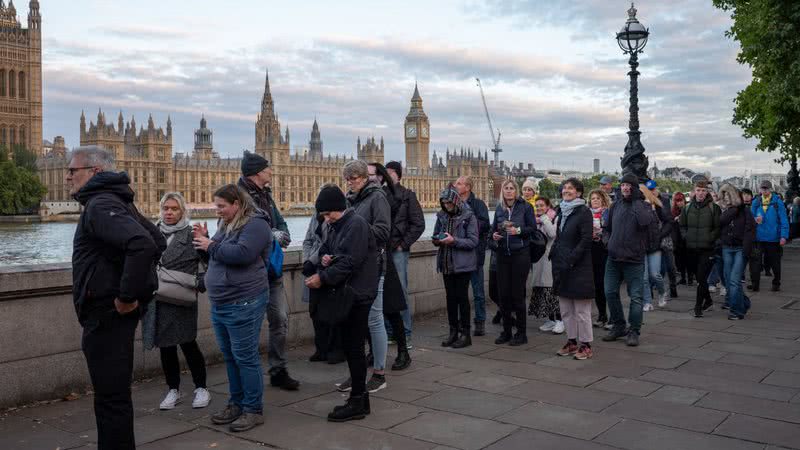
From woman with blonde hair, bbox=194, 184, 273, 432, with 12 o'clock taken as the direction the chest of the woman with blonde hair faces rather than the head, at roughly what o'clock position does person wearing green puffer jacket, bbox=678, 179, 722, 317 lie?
The person wearing green puffer jacket is roughly at 5 o'clock from the woman with blonde hair.

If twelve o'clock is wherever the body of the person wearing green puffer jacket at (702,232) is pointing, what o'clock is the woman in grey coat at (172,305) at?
The woman in grey coat is roughly at 1 o'clock from the person wearing green puffer jacket.

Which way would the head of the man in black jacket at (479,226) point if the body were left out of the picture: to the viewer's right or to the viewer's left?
to the viewer's left

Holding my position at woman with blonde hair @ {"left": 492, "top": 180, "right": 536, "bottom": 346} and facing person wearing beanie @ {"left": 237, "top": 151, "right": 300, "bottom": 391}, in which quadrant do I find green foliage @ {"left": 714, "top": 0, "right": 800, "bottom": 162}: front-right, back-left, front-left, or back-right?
back-right

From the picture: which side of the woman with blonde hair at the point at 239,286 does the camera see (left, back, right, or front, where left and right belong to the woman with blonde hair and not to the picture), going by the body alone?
left

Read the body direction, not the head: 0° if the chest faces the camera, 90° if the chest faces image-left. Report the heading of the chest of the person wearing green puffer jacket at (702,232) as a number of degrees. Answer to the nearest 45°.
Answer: approximately 0°

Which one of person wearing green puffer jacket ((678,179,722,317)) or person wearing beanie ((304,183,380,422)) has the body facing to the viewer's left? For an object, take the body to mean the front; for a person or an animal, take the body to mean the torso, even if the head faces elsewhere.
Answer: person wearing beanie ((304,183,380,422))

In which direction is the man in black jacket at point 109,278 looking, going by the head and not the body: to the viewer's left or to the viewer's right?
to the viewer's left

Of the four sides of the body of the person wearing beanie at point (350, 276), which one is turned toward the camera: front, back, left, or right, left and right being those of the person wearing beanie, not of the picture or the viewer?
left
